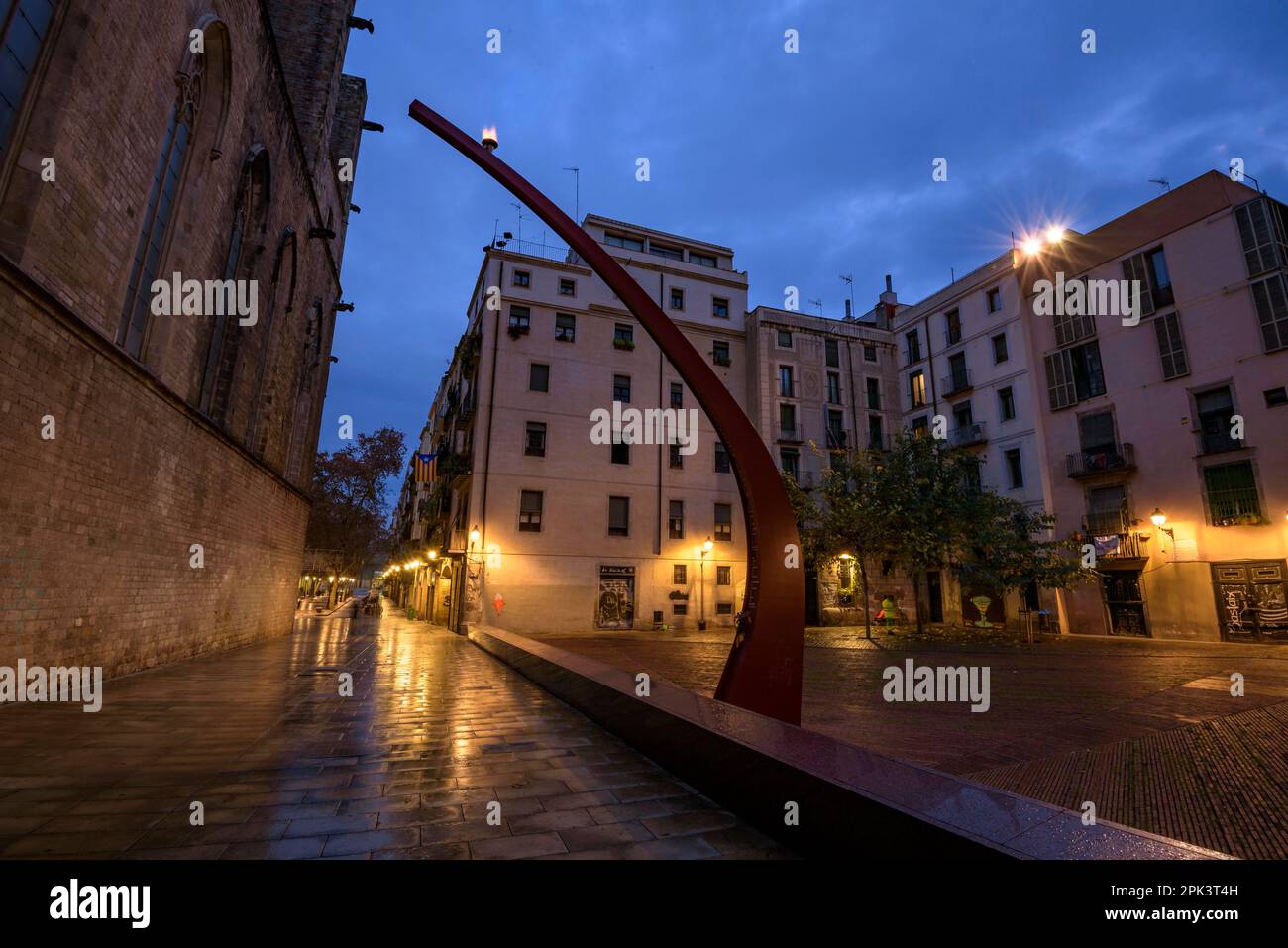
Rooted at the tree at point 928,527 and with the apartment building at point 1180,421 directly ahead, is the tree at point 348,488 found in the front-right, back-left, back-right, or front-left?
back-left

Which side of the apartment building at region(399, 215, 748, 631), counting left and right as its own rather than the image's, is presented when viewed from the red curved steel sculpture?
front

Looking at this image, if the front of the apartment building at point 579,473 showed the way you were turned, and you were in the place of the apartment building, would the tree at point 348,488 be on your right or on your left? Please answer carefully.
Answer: on your right

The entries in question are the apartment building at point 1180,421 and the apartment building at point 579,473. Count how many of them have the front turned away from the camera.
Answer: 0

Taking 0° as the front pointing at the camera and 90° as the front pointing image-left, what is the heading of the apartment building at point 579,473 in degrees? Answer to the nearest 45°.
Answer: approximately 0°

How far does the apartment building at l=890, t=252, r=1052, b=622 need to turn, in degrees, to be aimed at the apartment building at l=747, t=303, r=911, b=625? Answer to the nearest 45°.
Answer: approximately 45° to its right

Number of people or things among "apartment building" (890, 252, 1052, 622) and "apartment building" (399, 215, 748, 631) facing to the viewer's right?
0

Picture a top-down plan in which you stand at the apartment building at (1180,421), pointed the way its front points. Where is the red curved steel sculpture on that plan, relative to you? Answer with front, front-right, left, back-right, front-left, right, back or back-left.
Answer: front-left

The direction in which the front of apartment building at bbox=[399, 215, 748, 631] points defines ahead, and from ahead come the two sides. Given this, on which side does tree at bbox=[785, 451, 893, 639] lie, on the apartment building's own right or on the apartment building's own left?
on the apartment building's own left
